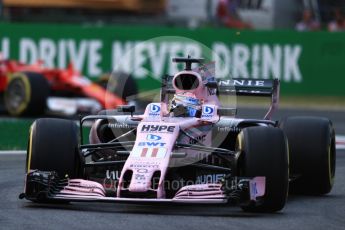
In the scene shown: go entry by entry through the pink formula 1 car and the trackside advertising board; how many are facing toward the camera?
2

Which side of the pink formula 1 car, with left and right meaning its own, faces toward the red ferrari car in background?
back

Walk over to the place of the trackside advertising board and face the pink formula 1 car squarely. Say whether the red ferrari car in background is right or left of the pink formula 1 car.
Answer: right

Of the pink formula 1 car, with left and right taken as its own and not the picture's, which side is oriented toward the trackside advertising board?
back

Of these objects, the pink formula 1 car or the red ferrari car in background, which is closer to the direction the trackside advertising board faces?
the pink formula 1 car

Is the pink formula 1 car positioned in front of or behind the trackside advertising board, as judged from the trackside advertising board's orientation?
in front
